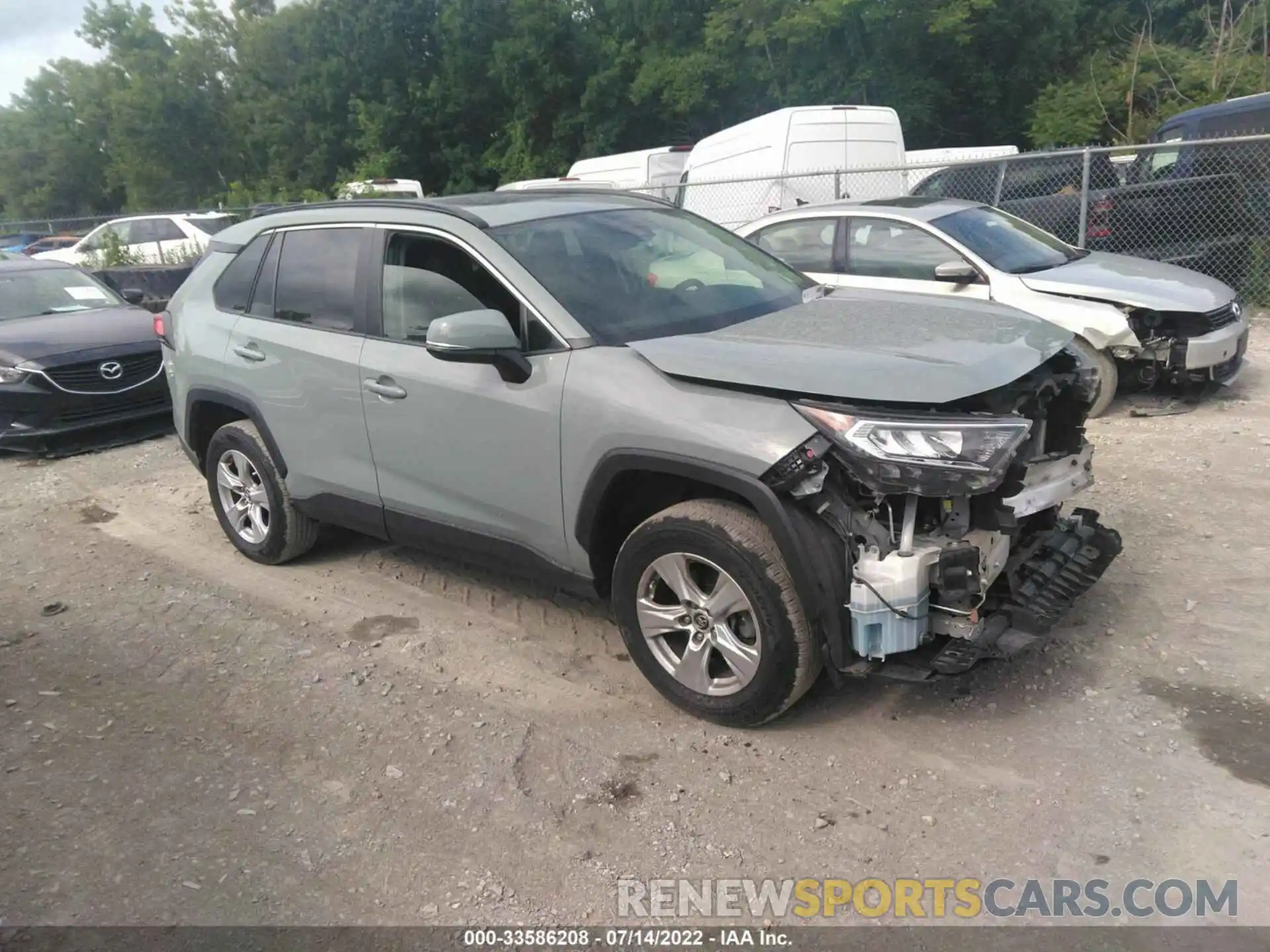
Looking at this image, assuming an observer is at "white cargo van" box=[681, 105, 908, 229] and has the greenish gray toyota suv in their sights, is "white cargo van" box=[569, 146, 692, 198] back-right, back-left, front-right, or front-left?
back-right

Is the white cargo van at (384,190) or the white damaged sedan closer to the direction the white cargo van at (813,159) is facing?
the white cargo van

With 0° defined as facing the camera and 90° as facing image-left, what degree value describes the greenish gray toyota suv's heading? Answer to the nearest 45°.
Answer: approximately 315°

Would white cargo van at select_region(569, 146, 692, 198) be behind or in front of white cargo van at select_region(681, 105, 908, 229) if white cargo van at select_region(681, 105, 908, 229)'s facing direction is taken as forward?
in front
